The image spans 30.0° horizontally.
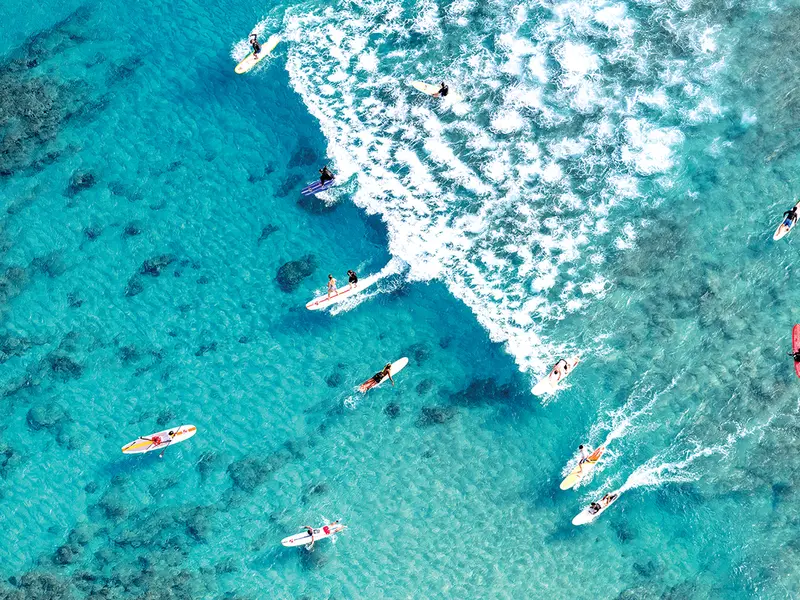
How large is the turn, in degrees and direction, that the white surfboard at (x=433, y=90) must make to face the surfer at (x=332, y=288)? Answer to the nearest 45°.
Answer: approximately 45° to its left

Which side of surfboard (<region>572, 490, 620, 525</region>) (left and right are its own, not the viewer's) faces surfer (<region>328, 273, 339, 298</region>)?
right

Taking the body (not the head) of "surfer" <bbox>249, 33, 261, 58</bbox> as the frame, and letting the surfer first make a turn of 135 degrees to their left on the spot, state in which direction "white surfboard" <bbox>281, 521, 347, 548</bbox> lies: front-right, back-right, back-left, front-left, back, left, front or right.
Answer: right

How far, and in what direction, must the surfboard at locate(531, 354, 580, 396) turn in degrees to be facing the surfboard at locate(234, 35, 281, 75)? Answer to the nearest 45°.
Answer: approximately 90° to its right
